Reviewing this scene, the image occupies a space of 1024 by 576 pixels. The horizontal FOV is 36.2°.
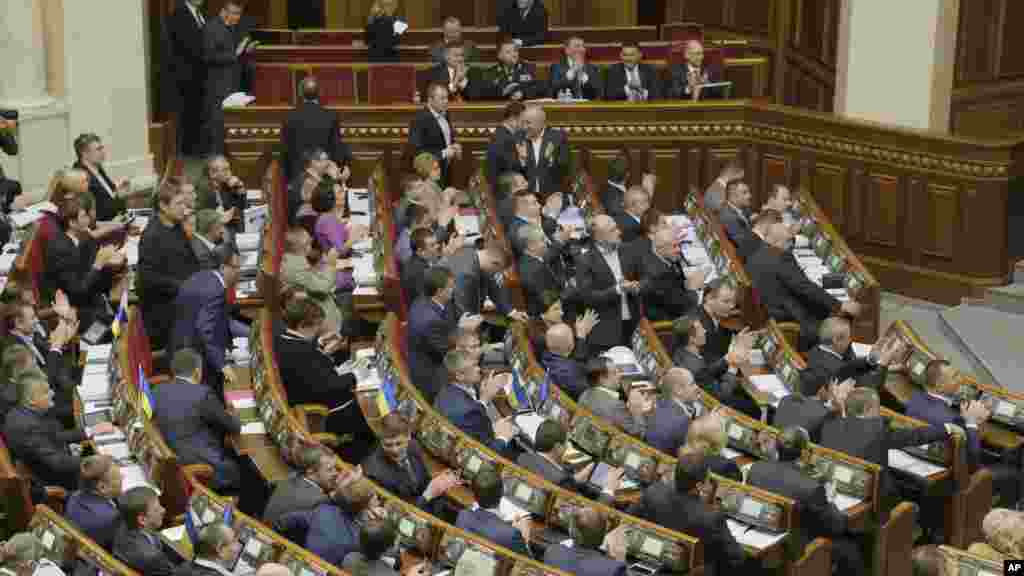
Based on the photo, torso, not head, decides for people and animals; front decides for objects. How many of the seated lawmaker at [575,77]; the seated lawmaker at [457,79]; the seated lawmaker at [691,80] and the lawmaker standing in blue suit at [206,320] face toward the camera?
3

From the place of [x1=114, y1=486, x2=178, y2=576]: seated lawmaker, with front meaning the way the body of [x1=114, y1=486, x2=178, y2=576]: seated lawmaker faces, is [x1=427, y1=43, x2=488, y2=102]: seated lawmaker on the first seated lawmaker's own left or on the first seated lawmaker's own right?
on the first seated lawmaker's own left

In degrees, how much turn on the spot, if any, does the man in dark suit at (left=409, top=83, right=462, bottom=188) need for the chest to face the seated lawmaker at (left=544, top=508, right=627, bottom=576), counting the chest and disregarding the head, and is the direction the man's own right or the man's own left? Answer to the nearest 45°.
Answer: approximately 45° to the man's own right

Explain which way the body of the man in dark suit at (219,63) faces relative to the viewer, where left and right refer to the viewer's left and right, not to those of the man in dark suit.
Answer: facing to the right of the viewer

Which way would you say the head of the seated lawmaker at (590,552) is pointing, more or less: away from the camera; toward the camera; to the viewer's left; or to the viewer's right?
away from the camera

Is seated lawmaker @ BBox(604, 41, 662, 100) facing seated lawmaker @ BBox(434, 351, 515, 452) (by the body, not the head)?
yes
